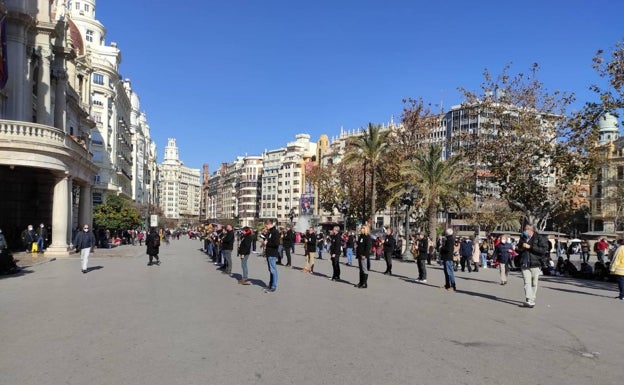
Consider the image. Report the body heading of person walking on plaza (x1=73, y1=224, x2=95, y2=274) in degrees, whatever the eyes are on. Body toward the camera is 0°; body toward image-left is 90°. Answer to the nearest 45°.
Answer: approximately 0°
